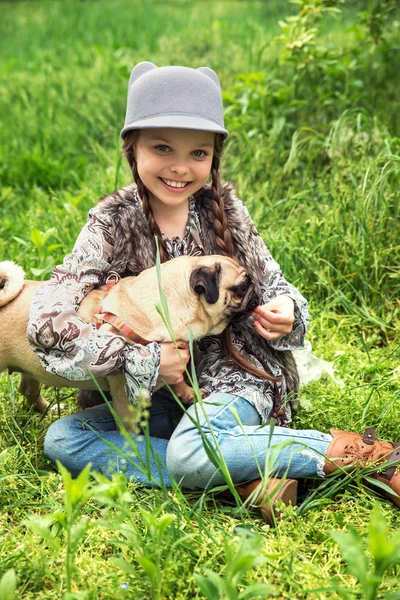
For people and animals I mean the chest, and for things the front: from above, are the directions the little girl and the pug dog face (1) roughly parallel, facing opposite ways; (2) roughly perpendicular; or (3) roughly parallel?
roughly perpendicular

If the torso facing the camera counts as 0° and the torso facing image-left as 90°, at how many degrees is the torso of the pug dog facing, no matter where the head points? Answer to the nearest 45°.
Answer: approximately 270°

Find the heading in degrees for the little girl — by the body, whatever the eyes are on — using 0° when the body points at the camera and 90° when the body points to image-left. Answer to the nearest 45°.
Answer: approximately 0°
